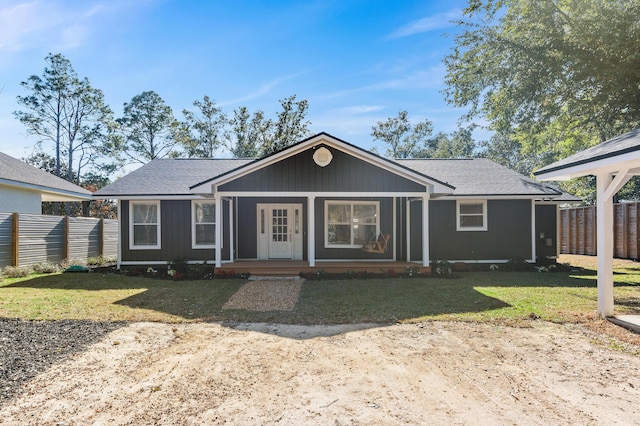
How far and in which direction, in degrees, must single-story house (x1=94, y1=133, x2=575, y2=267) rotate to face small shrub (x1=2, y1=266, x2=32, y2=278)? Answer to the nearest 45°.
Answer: approximately 90° to its right

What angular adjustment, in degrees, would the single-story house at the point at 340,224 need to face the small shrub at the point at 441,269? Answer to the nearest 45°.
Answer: approximately 45° to its left

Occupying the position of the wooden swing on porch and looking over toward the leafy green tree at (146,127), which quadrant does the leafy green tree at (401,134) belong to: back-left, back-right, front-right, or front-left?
front-right

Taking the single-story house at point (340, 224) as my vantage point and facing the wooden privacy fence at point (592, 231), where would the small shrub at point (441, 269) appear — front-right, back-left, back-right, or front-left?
front-right

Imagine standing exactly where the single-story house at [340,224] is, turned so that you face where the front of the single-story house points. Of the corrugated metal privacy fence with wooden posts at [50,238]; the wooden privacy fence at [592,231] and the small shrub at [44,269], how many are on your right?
2

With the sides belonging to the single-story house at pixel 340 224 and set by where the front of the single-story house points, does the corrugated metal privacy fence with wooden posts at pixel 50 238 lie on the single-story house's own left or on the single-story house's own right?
on the single-story house's own right

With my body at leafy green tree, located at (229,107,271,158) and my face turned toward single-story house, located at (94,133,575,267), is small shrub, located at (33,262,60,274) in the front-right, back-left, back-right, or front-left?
front-right

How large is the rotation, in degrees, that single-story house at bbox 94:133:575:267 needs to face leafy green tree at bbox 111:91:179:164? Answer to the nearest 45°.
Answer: approximately 135° to its right

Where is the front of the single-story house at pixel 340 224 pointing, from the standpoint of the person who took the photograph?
facing the viewer

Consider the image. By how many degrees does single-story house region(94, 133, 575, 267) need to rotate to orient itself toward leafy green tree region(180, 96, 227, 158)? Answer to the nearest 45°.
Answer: approximately 135° to its right

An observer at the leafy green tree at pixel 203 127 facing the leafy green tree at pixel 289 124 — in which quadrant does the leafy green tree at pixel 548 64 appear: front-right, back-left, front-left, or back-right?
front-right

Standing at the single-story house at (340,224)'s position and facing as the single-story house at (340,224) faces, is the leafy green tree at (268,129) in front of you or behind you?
behind

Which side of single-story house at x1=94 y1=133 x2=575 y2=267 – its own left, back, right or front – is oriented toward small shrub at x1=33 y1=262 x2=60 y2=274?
right
